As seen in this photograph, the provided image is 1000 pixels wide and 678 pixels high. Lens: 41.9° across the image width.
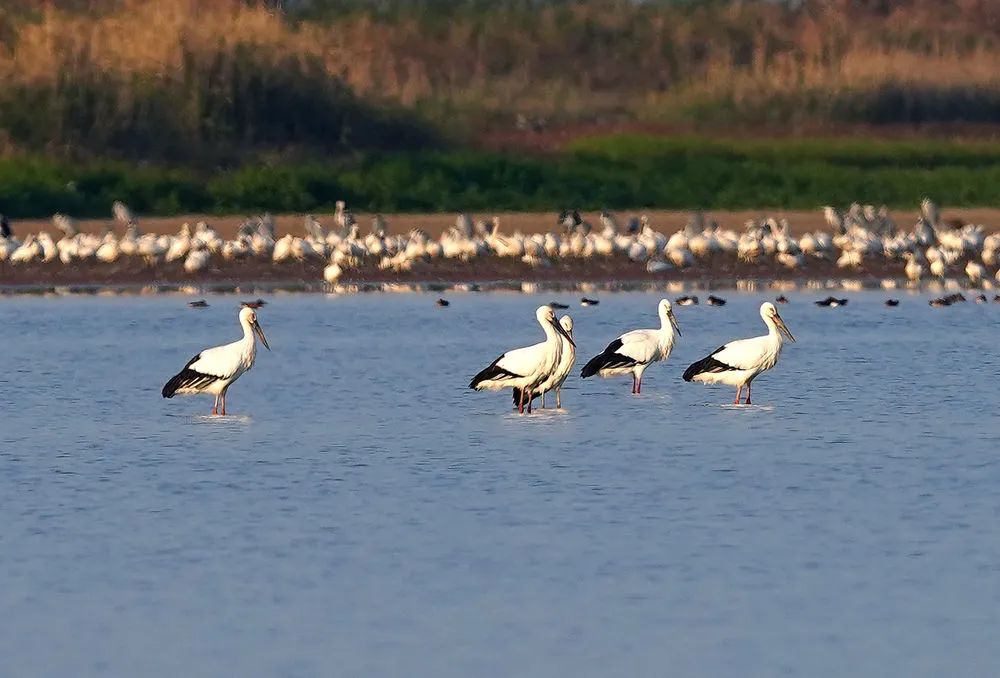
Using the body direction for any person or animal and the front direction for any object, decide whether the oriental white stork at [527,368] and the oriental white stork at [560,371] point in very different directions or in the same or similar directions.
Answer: same or similar directions

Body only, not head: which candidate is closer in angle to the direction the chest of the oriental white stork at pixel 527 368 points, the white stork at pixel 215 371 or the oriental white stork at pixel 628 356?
the oriental white stork

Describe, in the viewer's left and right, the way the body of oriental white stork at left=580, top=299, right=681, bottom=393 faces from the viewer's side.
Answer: facing to the right of the viewer

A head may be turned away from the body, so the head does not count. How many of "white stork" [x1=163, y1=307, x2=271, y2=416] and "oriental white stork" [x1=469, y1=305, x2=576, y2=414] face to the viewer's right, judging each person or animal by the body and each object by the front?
2

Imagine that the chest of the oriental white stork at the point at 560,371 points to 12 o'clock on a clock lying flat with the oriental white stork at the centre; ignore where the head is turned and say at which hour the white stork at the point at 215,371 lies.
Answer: The white stork is roughly at 6 o'clock from the oriental white stork.

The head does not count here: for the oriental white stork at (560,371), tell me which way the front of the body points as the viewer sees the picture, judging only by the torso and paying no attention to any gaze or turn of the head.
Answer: to the viewer's right

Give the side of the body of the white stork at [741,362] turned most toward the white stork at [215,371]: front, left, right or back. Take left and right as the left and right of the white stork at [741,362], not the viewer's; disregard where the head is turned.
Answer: back

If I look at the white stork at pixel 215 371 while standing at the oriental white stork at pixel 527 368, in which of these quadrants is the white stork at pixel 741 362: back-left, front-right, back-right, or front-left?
back-right

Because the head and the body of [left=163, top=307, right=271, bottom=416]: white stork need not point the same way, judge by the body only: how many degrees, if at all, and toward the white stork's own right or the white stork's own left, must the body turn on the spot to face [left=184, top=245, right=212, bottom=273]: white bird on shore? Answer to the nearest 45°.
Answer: approximately 90° to the white stork's own left

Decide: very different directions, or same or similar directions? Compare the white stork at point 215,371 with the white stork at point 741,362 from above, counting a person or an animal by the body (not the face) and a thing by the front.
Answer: same or similar directions

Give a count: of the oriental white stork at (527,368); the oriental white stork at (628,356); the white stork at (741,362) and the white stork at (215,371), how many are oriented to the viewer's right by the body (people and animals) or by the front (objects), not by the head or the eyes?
4

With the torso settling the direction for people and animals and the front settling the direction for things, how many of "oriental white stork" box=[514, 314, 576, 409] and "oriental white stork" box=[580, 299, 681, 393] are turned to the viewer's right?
2

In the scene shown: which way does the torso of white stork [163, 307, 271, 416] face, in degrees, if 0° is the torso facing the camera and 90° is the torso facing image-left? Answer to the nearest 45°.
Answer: approximately 270°

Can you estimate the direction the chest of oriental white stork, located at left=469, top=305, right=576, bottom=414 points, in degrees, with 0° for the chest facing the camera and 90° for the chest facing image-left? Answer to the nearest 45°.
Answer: approximately 270°

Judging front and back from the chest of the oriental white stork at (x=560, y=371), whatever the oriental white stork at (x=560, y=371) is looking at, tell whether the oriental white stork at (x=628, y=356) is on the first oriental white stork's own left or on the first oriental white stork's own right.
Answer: on the first oriental white stork's own left
